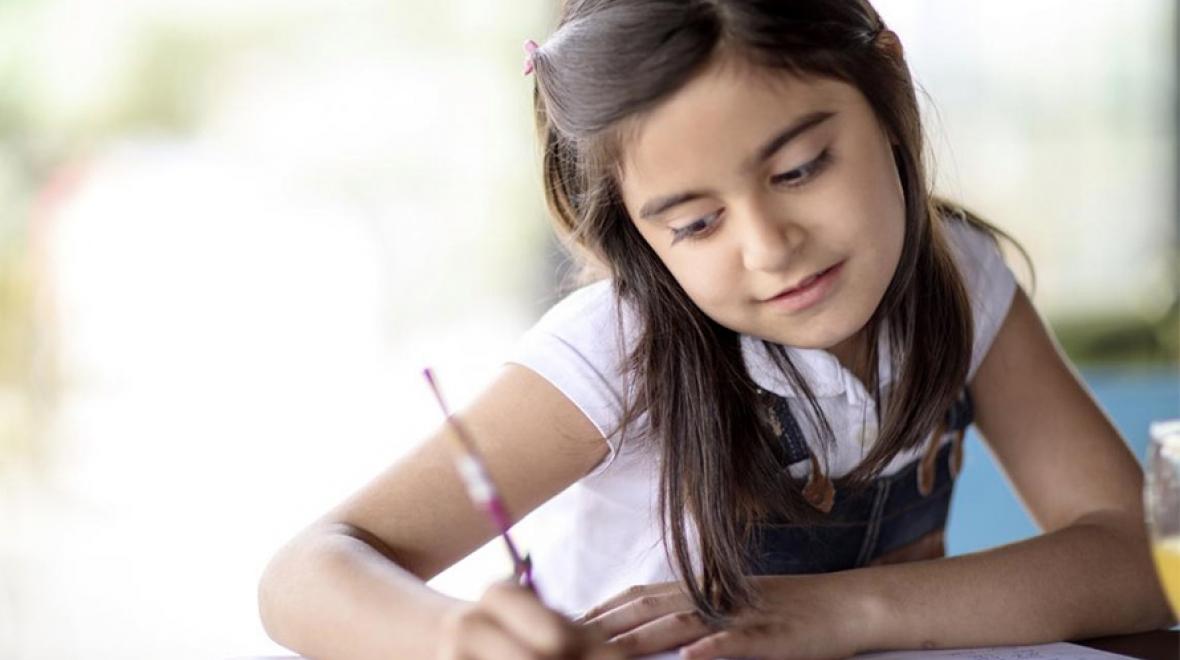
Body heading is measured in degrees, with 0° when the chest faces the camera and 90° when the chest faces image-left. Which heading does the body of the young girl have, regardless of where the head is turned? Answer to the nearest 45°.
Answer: approximately 315°

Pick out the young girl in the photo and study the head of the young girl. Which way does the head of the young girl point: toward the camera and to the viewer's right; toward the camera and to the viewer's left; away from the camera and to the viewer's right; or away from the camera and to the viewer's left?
toward the camera and to the viewer's left
